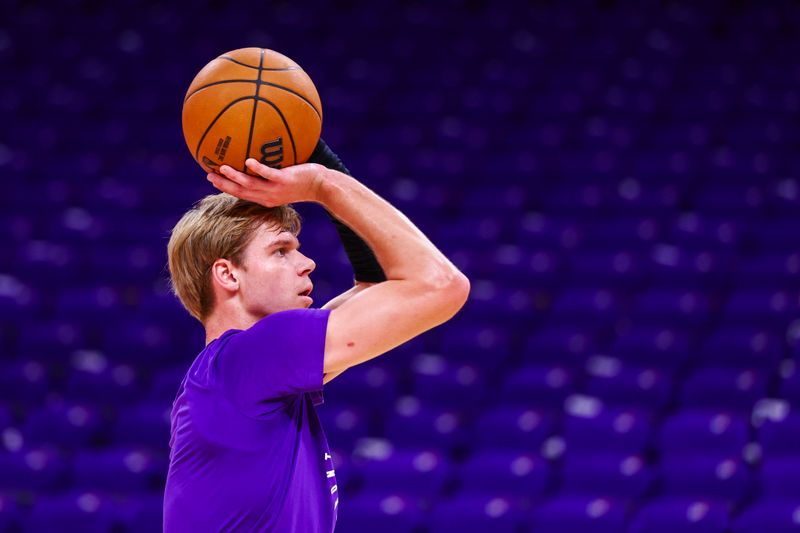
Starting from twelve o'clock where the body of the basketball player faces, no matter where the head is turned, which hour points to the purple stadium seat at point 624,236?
The purple stadium seat is roughly at 10 o'clock from the basketball player.

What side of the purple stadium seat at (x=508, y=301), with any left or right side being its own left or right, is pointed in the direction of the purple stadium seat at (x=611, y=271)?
left

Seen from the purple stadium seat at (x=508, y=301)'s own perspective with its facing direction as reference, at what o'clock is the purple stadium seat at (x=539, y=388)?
the purple stadium seat at (x=539, y=388) is roughly at 12 o'clock from the purple stadium seat at (x=508, y=301).

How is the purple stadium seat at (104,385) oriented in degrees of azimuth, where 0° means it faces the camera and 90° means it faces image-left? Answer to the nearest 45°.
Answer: approximately 0°

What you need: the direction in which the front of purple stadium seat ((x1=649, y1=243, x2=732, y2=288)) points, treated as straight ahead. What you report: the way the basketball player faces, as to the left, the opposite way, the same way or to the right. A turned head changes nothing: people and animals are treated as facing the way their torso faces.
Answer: to the left

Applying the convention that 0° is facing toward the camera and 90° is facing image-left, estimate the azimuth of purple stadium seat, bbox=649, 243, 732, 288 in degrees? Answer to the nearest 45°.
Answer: approximately 0°

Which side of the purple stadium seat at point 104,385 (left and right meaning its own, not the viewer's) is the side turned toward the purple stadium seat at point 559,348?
left

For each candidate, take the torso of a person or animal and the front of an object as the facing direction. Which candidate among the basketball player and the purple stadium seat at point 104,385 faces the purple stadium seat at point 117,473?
the purple stadium seat at point 104,385

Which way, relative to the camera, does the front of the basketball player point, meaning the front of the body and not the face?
to the viewer's right

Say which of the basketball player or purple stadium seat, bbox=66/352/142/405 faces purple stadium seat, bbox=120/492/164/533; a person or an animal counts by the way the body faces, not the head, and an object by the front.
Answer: purple stadium seat, bbox=66/352/142/405

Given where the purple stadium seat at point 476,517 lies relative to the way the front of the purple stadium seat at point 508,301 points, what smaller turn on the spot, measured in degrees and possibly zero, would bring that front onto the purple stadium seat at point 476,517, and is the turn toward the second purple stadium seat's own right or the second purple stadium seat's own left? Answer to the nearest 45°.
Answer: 0° — it already faces it

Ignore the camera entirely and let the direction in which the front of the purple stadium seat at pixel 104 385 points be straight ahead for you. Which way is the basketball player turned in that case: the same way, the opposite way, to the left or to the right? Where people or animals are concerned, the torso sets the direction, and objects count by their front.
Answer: to the left

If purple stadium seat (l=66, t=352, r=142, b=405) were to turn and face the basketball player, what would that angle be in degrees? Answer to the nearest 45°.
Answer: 0° — it already faces them

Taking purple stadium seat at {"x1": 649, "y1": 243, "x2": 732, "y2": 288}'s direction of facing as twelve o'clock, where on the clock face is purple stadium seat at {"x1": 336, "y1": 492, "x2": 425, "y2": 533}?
purple stadium seat at {"x1": 336, "y1": 492, "x2": 425, "y2": 533} is roughly at 1 o'clock from purple stadium seat at {"x1": 649, "y1": 243, "x2": 732, "y2": 288}.

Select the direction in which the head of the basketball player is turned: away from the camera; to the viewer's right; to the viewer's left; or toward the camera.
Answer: to the viewer's right
